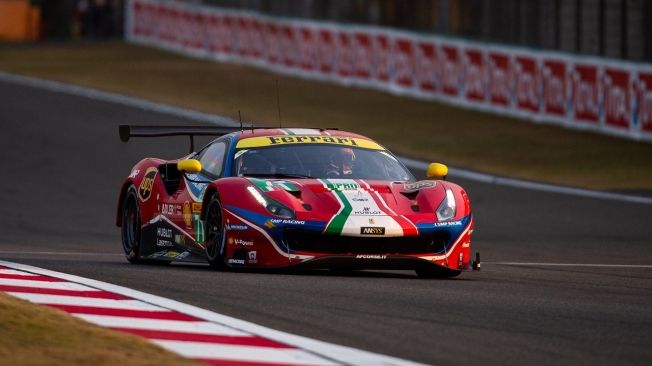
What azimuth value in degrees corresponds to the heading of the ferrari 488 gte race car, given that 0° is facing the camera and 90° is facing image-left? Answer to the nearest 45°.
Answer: approximately 315°

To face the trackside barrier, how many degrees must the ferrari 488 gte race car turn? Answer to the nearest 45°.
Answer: approximately 135° to its left
